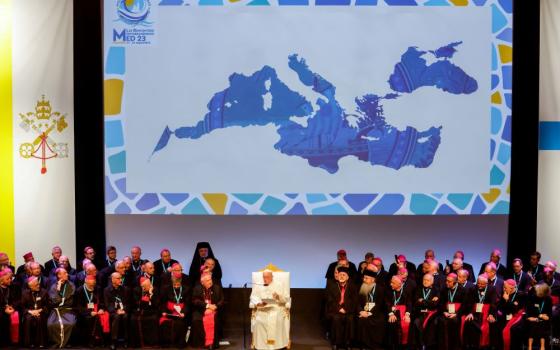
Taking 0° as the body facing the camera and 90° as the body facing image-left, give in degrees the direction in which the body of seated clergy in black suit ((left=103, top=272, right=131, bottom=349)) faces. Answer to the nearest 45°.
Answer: approximately 315°

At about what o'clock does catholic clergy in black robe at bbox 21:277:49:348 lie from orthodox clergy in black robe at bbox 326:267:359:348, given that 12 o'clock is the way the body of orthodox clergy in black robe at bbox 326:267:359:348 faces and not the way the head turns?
catholic clergy in black robe at bbox 21:277:49:348 is roughly at 3 o'clock from orthodox clergy in black robe at bbox 326:267:359:348.

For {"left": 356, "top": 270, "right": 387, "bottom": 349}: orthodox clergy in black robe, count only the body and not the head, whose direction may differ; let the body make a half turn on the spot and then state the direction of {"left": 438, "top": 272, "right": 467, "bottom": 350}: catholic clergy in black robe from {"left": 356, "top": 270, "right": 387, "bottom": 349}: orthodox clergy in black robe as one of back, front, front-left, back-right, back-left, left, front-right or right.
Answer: front-right

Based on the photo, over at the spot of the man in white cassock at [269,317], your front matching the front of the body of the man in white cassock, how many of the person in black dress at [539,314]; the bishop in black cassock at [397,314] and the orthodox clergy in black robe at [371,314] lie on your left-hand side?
3

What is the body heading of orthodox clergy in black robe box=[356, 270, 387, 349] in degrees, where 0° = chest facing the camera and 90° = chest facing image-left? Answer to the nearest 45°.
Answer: approximately 45°
